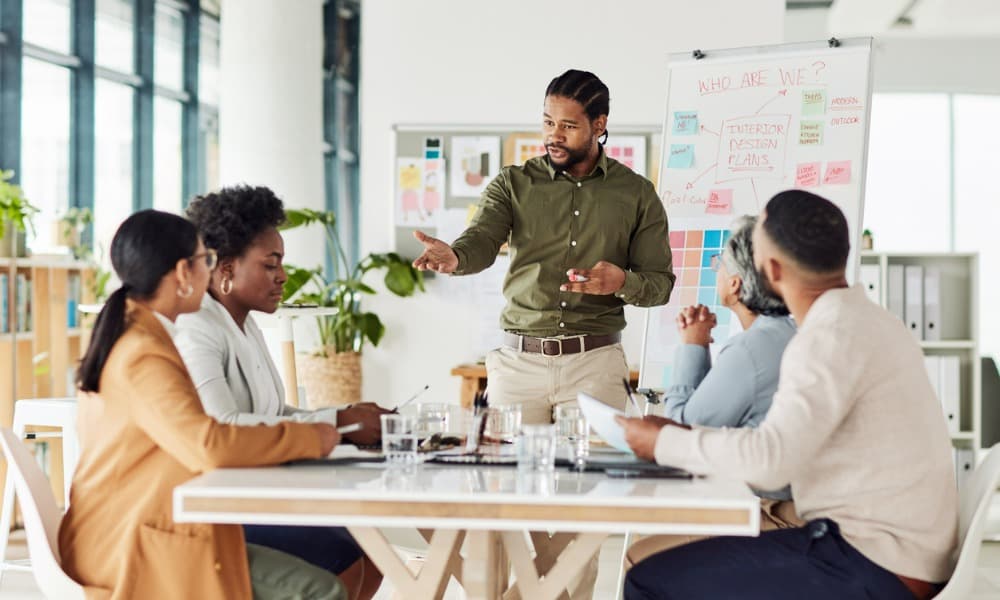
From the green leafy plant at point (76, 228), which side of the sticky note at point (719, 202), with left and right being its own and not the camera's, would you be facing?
right

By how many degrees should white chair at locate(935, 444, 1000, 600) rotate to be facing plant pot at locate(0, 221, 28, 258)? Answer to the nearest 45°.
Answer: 0° — it already faces it

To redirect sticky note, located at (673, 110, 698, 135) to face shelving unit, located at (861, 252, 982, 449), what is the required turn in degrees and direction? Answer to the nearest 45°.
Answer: approximately 135° to its left

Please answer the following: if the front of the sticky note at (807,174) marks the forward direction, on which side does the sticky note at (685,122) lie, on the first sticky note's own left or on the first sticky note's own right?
on the first sticky note's own right

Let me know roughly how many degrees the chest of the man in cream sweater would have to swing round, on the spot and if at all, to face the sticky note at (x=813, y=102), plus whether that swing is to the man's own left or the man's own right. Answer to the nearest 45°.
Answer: approximately 45° to the man's own right

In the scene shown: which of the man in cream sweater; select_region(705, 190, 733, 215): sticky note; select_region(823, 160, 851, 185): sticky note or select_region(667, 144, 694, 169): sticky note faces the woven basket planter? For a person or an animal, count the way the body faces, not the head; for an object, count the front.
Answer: the man in cream sweater

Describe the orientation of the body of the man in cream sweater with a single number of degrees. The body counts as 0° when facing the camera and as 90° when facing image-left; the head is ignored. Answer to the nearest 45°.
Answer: approximately 135°

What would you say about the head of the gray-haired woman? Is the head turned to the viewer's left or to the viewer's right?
to the viewer's left

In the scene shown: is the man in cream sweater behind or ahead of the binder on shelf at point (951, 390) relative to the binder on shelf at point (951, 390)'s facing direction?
ahead

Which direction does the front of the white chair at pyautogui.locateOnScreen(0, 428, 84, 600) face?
to the viewer's right

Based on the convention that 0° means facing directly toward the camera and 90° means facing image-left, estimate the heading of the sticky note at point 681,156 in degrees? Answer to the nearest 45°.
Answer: approximately 0°

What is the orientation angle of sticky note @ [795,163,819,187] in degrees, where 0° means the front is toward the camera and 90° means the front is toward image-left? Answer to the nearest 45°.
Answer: approximately 0°

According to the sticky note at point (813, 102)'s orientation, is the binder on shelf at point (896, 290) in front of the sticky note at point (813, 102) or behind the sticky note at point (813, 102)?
behind
